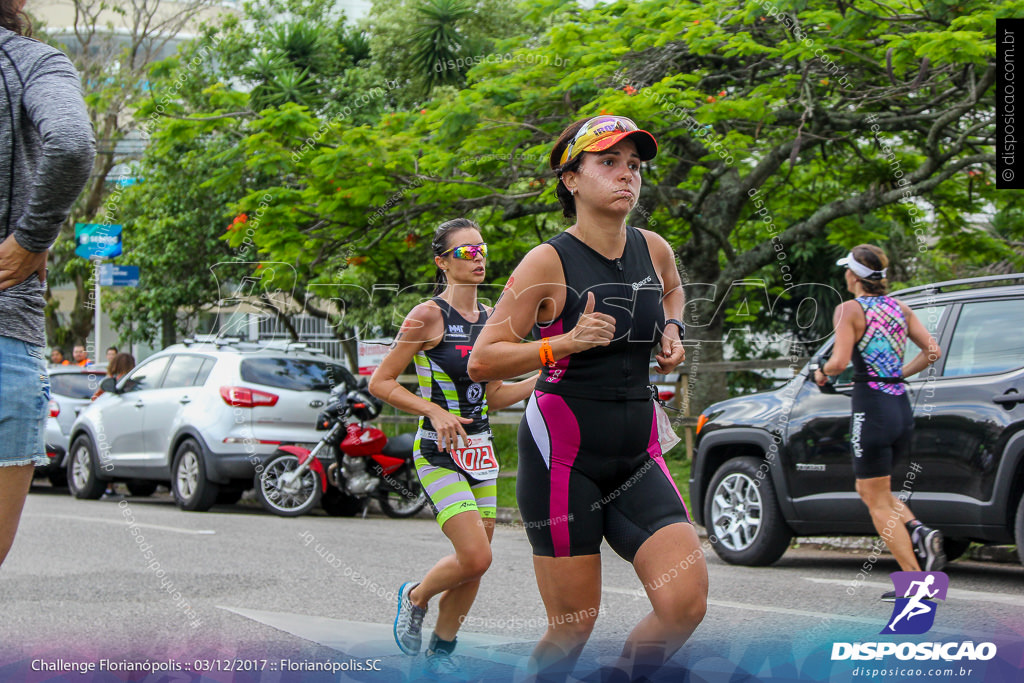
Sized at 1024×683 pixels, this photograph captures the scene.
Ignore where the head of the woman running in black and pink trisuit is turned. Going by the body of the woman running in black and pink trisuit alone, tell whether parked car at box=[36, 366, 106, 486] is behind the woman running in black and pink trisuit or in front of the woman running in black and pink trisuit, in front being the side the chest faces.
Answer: behind

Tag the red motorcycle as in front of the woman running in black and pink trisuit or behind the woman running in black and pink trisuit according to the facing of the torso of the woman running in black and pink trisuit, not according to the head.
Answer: behind

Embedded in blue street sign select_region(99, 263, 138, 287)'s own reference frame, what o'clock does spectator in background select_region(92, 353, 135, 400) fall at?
The spectator in background is roughly at 12 o'clock from the blue street sign.

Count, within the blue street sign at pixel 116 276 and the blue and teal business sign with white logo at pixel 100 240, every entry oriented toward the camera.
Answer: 2

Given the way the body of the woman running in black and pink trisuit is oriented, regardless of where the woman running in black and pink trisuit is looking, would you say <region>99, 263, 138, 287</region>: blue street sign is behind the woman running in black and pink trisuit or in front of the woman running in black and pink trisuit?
behind

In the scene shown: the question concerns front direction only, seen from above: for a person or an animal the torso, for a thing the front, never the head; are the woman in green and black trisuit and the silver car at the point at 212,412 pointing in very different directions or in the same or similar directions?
very different directions

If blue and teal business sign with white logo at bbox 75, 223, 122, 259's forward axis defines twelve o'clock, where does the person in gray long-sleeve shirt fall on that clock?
The person in gray long-sleeve shirt is roughly at 12 o'clock from the blue and teal business sign with white logo.

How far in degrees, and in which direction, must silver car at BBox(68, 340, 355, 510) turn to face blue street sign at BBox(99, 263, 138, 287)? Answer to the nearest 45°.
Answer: approximately 45° to its right
